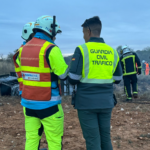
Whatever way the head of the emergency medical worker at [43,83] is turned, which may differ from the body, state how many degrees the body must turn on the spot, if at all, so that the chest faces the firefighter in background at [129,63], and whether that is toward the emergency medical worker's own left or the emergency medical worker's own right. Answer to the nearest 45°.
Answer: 0° — they already face them

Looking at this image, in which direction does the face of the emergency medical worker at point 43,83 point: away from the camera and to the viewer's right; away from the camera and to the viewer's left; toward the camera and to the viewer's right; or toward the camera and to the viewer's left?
away from the camera and to the viewer's right

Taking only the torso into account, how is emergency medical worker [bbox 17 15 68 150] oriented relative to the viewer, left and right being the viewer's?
facing away from the viewer and to the right of the viewer

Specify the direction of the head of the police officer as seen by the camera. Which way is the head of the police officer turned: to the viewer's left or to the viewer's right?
to the viewer's left
